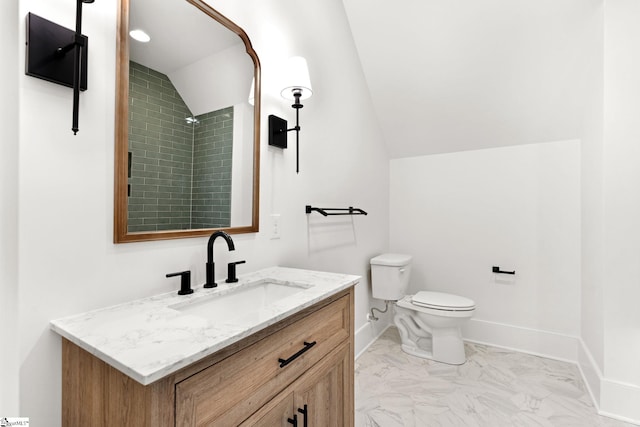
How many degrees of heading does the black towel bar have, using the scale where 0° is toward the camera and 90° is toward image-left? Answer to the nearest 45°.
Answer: approximately 315°

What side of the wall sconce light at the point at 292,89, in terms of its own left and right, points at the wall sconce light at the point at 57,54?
right

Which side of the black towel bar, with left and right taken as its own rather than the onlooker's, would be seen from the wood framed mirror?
right

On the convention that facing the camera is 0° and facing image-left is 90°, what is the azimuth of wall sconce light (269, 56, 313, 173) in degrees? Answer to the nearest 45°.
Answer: approximately 315°

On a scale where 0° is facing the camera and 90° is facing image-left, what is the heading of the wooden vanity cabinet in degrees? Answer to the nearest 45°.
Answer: approximately 315°
